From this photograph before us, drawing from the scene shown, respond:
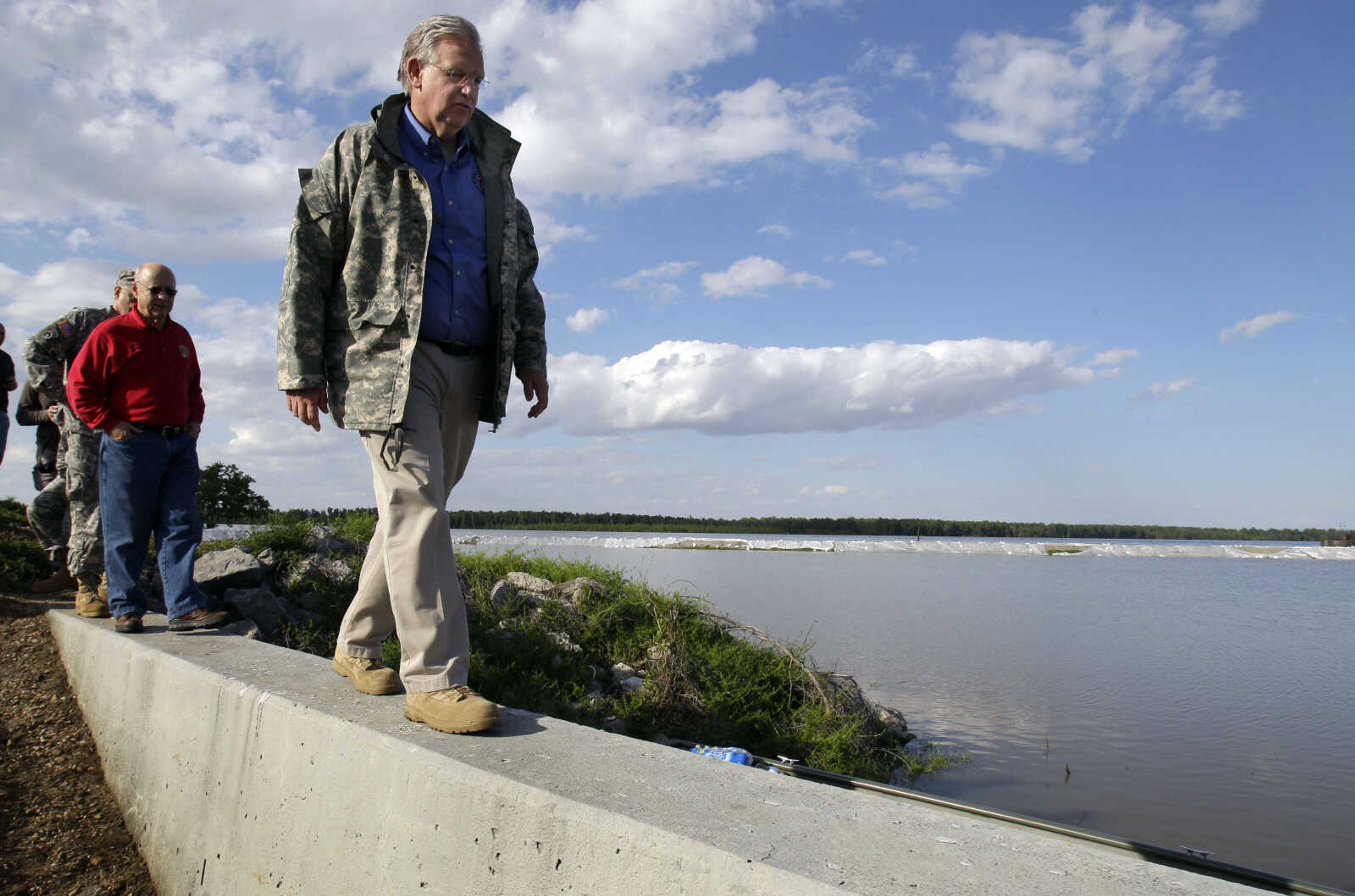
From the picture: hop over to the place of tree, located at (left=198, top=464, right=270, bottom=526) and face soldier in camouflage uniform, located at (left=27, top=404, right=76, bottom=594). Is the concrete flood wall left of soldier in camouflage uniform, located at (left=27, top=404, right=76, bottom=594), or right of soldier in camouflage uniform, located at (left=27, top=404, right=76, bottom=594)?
left

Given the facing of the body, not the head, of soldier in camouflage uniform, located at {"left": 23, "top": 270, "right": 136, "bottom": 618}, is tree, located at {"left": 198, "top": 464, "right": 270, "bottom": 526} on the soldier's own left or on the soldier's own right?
on the soldier's own left

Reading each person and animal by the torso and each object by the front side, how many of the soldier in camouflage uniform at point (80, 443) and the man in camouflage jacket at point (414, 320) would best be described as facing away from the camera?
0

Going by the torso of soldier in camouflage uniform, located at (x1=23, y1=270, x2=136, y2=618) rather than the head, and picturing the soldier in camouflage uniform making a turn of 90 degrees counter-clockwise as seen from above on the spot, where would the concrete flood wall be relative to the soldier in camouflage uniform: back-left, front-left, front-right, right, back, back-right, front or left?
back-right

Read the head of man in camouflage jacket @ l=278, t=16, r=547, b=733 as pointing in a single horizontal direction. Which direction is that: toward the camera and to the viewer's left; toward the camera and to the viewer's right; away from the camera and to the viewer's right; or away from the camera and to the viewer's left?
toward the camera and to the viewer's right

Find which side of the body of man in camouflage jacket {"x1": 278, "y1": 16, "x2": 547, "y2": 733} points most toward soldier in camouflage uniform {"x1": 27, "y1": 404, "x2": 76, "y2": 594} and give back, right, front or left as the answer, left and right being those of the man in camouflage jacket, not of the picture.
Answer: back

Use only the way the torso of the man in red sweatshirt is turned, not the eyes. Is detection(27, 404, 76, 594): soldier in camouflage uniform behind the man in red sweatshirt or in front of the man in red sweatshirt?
behind

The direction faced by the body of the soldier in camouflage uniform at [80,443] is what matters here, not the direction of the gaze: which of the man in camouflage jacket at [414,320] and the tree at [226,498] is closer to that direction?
the man in camouflage jacket

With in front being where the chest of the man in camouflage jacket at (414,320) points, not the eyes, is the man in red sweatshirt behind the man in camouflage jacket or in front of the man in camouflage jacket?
behind

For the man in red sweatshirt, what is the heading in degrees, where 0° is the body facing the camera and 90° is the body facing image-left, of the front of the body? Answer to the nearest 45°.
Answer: approximately 315°

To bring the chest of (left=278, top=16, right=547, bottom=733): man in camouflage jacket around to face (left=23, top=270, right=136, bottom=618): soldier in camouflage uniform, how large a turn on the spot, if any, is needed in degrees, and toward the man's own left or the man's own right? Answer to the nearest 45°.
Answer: approximately 180°
